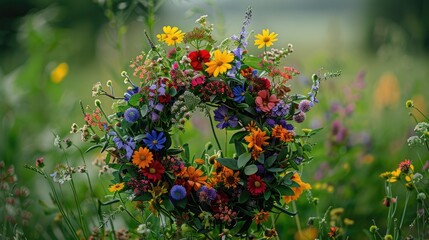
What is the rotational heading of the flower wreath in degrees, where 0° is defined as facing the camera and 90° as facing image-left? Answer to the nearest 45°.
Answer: approximately 0°
